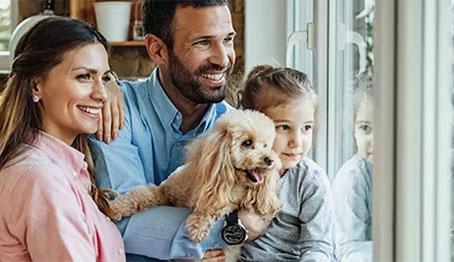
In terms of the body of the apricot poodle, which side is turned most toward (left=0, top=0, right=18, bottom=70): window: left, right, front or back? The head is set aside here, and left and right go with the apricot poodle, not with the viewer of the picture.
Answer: back

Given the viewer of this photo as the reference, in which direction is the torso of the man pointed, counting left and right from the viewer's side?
facing the viewer and to the right of the viewer

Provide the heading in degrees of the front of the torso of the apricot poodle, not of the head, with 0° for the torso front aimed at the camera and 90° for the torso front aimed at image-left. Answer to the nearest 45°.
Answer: approximately 315°

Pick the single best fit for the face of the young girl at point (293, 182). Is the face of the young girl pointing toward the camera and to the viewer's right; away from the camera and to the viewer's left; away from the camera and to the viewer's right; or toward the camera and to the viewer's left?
toward the camera and to the viewer's right

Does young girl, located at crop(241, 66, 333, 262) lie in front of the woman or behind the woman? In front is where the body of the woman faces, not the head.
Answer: in front
